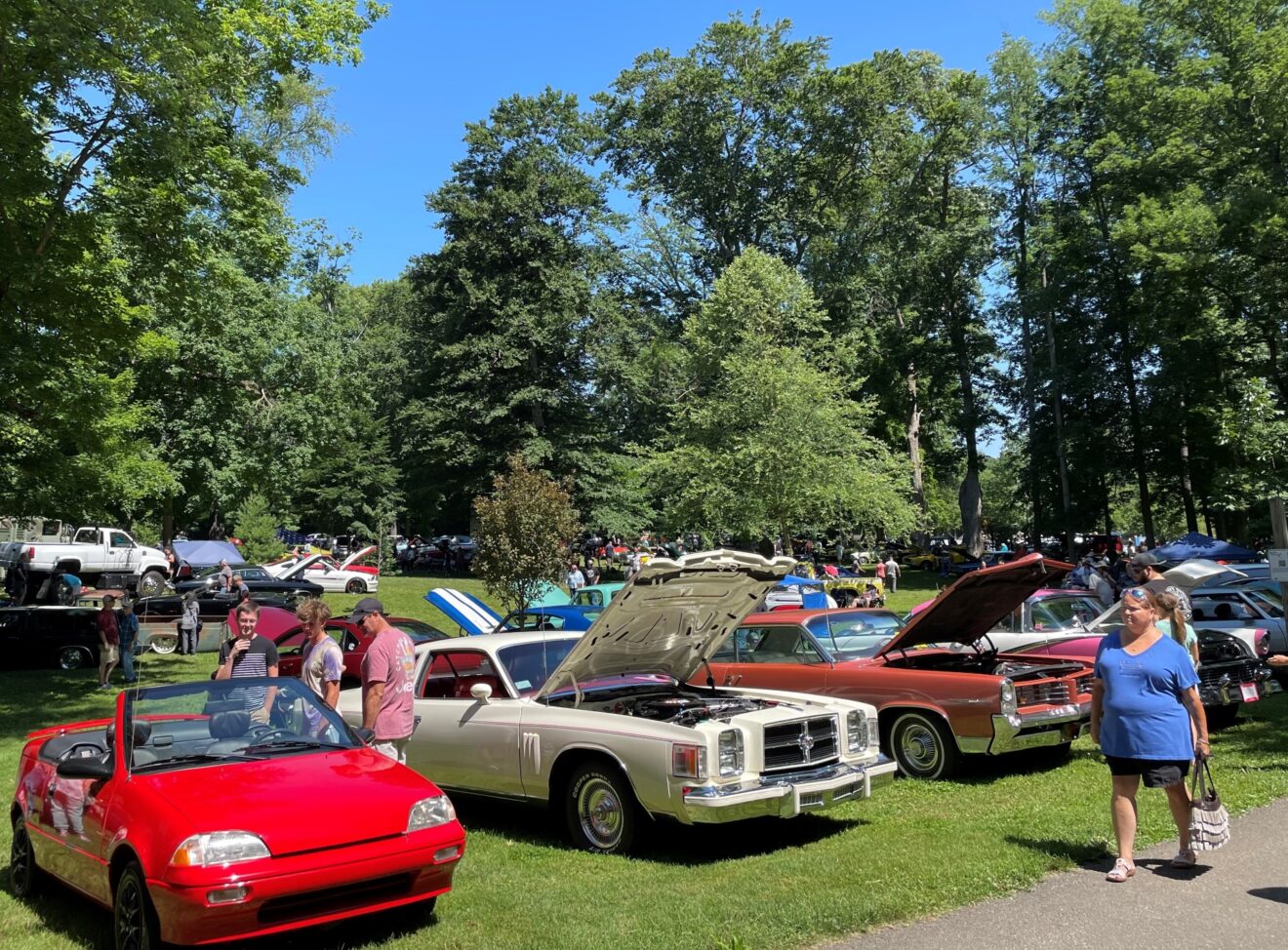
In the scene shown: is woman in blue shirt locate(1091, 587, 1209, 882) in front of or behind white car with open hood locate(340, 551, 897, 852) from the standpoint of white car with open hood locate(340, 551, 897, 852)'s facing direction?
in front

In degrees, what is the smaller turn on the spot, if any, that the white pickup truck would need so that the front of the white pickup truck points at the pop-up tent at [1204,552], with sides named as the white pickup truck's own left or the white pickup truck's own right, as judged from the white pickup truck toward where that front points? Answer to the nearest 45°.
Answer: approximately 45° to the white pickup truck's own right

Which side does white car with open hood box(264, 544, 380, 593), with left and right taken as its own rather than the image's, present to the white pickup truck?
back

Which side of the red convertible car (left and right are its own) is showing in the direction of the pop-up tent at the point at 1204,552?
left

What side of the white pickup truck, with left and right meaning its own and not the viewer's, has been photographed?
right

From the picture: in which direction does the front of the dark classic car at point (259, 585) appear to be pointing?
to the viewer's right
